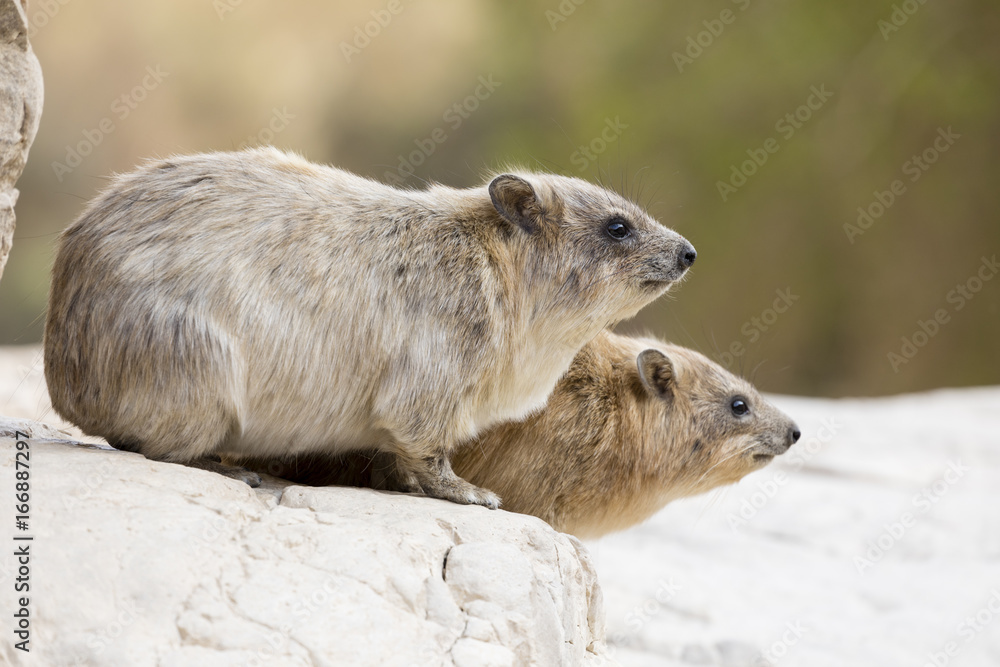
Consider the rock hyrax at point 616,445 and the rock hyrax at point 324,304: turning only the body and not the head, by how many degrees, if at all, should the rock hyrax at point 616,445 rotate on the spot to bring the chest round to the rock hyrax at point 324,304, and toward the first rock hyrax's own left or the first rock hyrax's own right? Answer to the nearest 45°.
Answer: approximately 135° to the first rock hyrax's own right

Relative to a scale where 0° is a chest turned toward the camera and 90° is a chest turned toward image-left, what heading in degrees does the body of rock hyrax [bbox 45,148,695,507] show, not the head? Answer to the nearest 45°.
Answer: approximately 270°

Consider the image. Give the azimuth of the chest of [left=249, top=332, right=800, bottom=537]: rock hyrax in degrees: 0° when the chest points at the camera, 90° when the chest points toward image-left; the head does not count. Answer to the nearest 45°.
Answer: approximately 270°

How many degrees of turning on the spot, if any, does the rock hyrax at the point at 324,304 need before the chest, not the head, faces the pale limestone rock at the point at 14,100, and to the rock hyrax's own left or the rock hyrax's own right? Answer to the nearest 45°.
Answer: approximately 180°

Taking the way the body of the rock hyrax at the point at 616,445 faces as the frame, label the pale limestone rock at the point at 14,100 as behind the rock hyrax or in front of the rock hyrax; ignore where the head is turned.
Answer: behind

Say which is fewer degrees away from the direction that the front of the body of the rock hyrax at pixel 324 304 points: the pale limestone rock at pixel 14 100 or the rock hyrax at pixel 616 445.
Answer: the rock hyrax

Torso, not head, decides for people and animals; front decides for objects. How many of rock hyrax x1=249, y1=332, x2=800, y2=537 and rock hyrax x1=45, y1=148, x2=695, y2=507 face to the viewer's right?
2
